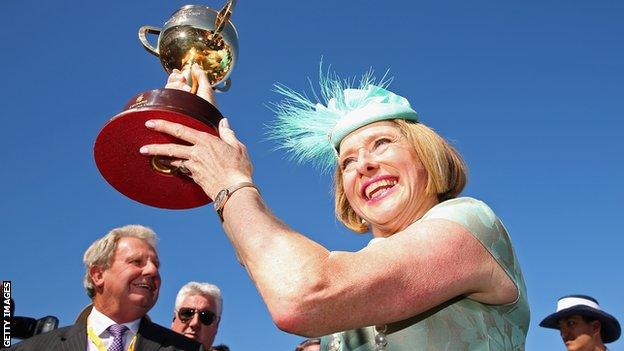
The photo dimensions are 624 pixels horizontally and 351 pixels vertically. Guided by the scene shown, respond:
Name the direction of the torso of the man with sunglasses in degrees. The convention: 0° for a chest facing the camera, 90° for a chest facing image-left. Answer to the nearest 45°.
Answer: approximately 45°

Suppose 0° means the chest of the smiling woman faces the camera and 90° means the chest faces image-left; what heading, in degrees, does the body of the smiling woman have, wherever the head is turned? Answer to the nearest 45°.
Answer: approximately 45°

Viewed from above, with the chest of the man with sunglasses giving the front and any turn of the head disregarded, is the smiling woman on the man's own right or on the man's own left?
on the man's own left

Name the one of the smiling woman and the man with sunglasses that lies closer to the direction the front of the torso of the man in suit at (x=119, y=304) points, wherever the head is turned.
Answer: the smiling woman

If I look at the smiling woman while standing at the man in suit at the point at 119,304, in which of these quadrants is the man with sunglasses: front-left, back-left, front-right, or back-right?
back-left

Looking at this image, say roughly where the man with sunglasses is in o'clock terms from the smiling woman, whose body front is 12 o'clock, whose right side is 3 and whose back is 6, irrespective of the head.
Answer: The man with sunglasses is roughly at 4 o'clock from the smiling woman.

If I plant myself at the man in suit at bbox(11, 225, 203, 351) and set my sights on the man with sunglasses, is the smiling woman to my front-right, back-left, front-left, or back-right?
back-right

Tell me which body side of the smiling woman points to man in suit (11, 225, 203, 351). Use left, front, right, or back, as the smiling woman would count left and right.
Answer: right
